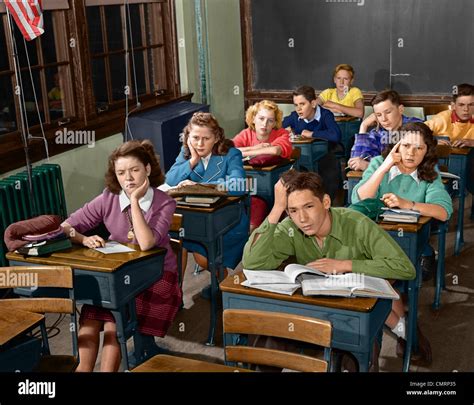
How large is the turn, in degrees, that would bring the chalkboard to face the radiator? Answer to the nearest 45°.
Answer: approximately 45° to its right

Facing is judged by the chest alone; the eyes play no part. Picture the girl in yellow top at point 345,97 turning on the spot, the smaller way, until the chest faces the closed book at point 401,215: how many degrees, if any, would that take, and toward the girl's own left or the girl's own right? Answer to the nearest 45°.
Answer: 0° — they already face it

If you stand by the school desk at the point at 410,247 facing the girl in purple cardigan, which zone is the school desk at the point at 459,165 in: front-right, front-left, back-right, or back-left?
back-right

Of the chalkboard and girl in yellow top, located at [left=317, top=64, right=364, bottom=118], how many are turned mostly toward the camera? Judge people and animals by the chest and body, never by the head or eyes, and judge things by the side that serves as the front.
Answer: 2

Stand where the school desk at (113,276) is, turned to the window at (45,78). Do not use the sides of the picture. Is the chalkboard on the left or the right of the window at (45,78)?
right

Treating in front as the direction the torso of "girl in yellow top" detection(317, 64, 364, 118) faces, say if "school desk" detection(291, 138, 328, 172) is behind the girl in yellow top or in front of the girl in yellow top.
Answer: in front

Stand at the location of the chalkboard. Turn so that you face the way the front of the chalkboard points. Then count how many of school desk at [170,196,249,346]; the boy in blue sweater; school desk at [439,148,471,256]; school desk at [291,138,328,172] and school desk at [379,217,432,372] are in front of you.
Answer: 5

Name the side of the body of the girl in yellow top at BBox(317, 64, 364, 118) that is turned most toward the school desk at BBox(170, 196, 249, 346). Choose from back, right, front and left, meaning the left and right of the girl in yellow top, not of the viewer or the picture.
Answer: front

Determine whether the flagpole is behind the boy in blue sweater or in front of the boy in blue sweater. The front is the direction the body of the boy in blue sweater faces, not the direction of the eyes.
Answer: in front

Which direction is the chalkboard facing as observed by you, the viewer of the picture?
facing the viewer

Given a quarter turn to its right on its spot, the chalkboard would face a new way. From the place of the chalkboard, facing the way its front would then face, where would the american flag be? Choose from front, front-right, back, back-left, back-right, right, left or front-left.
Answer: front-left

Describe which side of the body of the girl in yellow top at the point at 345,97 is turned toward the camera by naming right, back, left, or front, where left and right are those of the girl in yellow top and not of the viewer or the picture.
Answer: front
